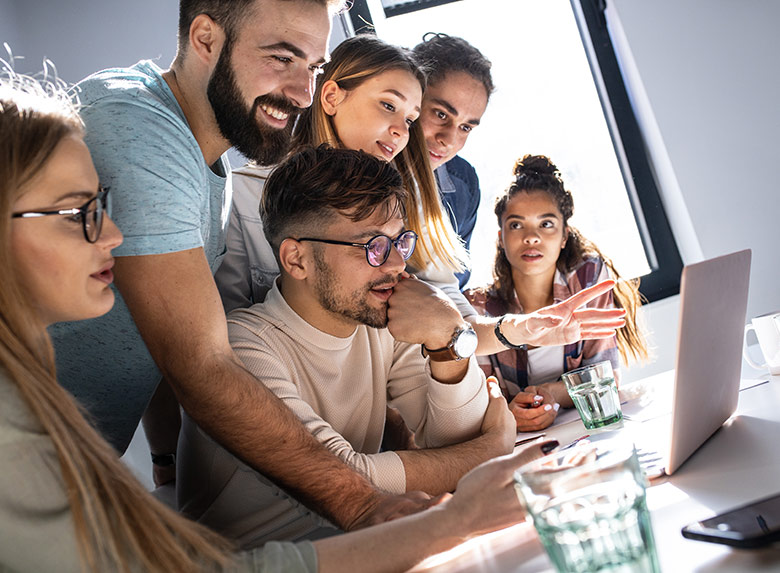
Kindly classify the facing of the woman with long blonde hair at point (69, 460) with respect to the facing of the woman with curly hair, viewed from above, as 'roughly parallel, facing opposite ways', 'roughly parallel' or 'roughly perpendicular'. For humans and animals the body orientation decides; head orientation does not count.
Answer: roughly perpendicular

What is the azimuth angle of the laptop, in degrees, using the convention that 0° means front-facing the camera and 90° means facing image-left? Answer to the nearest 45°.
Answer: approximately 135°

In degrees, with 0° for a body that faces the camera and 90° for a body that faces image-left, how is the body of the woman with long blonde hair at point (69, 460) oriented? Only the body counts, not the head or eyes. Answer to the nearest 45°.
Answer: approximately 270°

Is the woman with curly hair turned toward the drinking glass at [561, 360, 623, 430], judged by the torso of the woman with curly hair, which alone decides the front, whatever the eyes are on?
yes

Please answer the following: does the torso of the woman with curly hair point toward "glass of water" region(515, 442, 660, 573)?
yes

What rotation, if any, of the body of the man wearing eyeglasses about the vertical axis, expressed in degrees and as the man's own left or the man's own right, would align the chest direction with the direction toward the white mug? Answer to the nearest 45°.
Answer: approximately 45° to the man's own left

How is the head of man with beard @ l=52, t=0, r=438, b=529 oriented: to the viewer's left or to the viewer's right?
to the viewer's right
